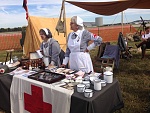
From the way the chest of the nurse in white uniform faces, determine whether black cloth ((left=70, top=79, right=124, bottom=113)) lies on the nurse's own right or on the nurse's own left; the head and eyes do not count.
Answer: on the nurse's own left

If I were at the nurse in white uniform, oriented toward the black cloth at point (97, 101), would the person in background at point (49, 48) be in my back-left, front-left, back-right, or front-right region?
back-right

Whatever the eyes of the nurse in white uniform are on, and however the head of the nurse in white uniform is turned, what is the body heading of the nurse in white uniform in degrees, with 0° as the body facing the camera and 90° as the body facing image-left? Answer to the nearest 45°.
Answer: approximately 45°

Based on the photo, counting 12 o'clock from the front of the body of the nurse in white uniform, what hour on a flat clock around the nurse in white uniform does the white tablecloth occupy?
The white tablecloth is roughly at 12 o'clock from the nurse in white uniform.

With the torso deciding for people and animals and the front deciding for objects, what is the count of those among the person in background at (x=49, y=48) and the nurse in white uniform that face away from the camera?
0

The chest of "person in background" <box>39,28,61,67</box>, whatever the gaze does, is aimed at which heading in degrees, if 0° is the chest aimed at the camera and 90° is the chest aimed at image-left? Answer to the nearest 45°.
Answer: approximately 45°
